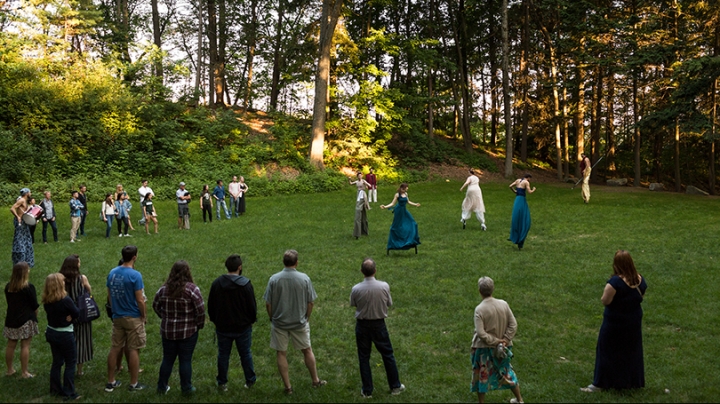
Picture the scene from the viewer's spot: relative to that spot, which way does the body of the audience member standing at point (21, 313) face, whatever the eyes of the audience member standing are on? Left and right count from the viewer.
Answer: facing away from the viewer and to the right of the viewer

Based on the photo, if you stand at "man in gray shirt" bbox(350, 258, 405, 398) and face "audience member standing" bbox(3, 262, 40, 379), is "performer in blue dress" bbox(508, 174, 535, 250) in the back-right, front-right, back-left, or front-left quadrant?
back-right

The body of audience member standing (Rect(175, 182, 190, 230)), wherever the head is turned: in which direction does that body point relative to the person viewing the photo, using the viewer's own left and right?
facing the viewer and to the right of the viewer

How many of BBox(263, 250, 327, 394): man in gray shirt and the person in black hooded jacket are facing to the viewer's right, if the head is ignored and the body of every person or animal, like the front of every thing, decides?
0

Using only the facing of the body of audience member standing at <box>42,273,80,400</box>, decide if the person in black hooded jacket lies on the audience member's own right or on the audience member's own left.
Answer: on the audience member's own right

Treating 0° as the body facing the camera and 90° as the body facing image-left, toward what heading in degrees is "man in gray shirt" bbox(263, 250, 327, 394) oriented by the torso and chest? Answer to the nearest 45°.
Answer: approximately 180°

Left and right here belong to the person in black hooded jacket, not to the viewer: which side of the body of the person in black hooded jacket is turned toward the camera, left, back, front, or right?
back

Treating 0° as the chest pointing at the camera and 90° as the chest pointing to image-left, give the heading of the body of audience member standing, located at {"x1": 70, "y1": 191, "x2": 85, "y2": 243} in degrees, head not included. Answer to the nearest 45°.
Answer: approximately 315°

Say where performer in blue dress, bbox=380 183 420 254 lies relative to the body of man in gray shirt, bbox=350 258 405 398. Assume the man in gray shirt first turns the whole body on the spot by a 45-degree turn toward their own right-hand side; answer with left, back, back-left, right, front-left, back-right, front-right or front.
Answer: front-left

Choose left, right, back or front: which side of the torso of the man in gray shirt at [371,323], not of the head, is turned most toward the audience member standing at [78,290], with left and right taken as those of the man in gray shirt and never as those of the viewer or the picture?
left

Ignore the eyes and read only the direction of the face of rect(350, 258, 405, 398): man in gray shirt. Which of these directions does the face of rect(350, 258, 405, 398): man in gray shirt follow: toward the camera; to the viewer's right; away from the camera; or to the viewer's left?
away from the camera

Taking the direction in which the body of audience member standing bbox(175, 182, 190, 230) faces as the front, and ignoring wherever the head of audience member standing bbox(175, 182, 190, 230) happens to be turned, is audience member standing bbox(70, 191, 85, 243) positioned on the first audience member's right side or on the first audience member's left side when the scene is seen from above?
on the first audience member's right side

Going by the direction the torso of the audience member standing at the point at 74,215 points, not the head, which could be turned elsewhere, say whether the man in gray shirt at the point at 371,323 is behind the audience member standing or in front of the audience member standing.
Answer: in front

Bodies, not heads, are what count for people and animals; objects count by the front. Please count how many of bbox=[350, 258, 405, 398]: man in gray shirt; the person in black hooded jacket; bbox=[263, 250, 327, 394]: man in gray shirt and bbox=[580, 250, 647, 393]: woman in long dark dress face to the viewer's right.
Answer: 0

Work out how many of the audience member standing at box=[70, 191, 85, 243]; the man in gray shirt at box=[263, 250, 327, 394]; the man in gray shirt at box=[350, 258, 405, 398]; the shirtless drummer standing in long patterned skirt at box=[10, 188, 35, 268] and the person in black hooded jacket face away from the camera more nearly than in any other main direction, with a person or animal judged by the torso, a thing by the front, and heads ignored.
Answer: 3

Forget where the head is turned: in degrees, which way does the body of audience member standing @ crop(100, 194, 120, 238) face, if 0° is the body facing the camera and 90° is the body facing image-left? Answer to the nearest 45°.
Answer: approximately 315°

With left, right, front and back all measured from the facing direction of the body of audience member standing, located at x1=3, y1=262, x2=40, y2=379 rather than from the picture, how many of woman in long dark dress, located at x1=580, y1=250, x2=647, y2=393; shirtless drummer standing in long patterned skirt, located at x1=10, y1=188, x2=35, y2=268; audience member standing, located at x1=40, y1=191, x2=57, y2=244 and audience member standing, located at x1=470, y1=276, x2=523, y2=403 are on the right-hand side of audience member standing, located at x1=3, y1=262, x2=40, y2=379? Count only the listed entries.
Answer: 2

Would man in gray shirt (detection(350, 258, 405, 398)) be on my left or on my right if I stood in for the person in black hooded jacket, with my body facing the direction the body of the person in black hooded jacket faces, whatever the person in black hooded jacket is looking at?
on my right

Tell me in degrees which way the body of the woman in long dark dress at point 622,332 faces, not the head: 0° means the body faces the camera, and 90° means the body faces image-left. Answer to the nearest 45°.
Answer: approximately 135°

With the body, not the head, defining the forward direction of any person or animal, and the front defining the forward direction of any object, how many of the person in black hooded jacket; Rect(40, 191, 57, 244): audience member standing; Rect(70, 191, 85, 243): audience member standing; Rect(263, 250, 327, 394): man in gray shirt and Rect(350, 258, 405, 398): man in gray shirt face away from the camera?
3

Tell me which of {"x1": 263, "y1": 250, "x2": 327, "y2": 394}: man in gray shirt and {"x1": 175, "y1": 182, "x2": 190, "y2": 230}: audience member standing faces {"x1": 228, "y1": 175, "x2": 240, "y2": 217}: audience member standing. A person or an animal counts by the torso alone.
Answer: the man in gray shirt
